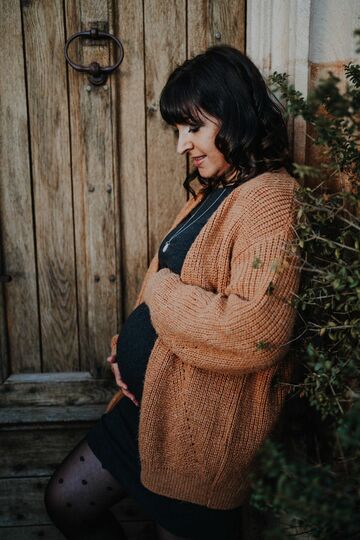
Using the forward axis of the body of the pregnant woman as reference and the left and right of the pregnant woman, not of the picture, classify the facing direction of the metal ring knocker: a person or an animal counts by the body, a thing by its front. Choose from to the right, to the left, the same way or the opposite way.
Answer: to the left

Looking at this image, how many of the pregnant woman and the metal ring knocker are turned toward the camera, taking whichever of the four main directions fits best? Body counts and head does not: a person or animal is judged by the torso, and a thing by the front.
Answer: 1

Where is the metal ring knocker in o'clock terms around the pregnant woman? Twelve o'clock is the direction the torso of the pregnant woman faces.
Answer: The metal ring knocker is roughly at 2 o'clock from the pregnant woman.

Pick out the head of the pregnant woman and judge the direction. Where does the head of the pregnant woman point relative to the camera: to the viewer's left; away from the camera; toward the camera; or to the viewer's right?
to the viewer's left

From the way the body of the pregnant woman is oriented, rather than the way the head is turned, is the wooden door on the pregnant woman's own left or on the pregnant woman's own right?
on the pregnant woman's own right

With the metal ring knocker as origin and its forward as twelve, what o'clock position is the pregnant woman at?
The pregnant woman is roughly at 11 o'clock from the metal ring knocker.

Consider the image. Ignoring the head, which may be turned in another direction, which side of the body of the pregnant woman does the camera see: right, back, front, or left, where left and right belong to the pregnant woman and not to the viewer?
left

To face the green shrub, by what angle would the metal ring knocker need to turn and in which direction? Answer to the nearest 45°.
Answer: approximately 45° to its left

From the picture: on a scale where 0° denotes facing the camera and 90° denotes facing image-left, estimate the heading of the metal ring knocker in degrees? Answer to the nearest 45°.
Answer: approximately 0°
